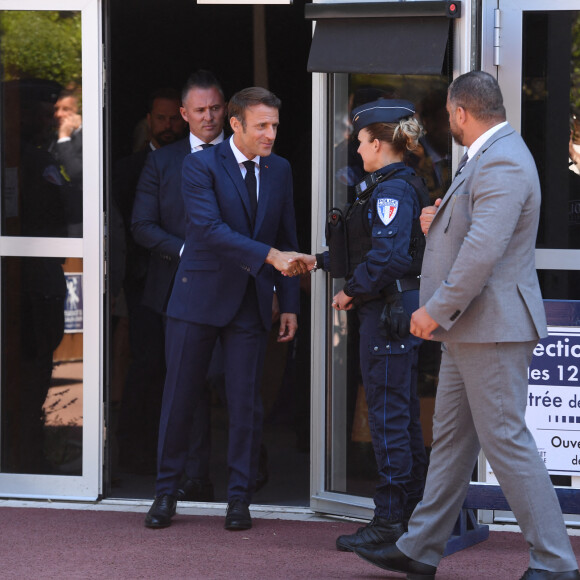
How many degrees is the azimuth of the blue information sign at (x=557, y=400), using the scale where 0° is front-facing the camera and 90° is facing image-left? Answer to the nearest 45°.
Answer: approximately 0°

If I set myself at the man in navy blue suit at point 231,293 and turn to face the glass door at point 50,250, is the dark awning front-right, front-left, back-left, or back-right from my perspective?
back-right

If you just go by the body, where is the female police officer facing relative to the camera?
to the viewer's left

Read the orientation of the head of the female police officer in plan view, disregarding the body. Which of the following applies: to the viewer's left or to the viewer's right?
to the viewer's left

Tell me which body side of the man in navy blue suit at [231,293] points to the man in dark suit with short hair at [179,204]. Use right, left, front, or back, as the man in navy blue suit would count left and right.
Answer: back

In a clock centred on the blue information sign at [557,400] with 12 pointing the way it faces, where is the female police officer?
The female police officer is roughly at 2 o'clock from the blue information sign.
